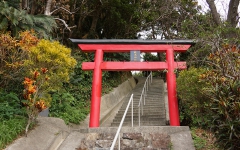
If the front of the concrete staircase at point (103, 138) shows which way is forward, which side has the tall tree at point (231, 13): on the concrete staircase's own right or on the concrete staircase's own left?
on the concrete staircase's own left

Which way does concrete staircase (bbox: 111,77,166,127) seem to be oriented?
toward the camera

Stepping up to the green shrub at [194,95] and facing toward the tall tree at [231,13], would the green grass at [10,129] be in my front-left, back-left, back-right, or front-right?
back-left

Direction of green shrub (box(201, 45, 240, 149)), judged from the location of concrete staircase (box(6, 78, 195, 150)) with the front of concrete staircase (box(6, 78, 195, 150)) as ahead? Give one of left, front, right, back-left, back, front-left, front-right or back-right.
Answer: front-left

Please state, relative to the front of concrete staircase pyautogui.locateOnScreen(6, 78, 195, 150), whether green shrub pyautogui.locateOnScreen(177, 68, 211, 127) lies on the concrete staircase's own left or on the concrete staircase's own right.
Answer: on the concrete staircase's own left

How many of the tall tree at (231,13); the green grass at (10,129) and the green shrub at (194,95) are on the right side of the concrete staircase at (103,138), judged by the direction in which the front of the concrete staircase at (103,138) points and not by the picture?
1

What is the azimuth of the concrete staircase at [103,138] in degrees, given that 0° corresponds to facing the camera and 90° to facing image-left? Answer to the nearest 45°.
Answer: approximately 0°

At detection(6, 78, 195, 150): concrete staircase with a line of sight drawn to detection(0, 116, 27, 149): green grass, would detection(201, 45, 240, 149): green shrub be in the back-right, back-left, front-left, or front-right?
back-left
